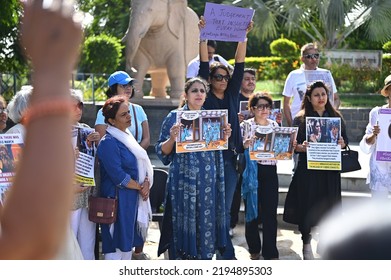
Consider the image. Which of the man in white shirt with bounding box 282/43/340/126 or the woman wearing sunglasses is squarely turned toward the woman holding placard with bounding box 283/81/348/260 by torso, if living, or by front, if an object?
the man in white shirt

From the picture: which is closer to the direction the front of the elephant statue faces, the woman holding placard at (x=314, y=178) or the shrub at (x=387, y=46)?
the woman holding placard

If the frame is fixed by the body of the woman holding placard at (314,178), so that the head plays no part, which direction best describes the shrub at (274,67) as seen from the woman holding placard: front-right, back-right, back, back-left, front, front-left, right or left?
back

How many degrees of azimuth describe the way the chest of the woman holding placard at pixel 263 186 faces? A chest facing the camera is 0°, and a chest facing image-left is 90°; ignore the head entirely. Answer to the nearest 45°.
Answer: approximately 0°

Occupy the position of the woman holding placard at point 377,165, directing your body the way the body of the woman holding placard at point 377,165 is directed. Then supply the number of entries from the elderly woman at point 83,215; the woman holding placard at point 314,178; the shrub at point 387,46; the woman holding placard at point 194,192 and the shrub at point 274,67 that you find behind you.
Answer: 2

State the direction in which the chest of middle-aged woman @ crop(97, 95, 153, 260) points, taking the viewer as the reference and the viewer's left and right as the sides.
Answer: facing to the right of the viewer

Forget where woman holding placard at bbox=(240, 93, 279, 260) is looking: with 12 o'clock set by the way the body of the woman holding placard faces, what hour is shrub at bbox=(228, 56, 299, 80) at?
The shrub is roughly at 6 o'clock from the woman holding placard.
